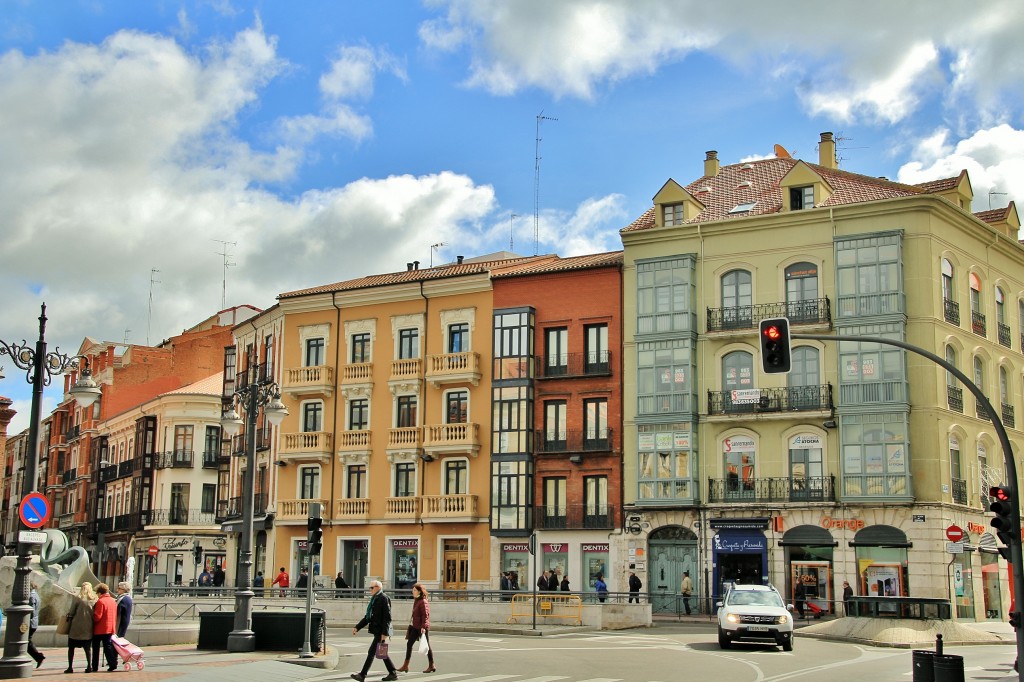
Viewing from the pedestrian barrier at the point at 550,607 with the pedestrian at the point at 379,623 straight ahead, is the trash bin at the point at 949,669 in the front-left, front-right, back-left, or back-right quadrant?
front-left

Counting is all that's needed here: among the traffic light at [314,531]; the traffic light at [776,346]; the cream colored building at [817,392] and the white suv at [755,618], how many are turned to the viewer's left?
0

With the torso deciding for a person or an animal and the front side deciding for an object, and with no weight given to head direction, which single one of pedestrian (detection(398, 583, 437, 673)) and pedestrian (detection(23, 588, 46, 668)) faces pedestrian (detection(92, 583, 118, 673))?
pedestrian (detection(398, 583, 437, 673))

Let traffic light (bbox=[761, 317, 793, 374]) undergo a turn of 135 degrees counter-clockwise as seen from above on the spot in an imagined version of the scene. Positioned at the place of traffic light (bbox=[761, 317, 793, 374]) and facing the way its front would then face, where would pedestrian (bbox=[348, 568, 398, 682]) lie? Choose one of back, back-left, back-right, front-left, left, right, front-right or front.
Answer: back-left

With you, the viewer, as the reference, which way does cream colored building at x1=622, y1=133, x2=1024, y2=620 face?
facing the viewer

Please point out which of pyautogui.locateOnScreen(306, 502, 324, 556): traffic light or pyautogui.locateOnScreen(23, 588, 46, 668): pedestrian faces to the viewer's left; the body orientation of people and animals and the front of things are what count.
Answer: the pedestrian

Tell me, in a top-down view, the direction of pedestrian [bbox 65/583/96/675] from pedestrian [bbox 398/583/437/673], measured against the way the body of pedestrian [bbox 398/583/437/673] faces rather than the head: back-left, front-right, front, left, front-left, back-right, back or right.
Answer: front

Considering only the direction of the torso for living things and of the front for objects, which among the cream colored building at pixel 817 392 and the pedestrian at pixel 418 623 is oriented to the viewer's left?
the pedestrian

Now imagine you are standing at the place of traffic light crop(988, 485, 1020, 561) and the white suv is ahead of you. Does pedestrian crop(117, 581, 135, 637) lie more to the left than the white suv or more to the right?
left

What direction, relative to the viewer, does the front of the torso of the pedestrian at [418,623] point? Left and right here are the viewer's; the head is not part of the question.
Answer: facing to the left of the viewer

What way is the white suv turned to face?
toward the camera
